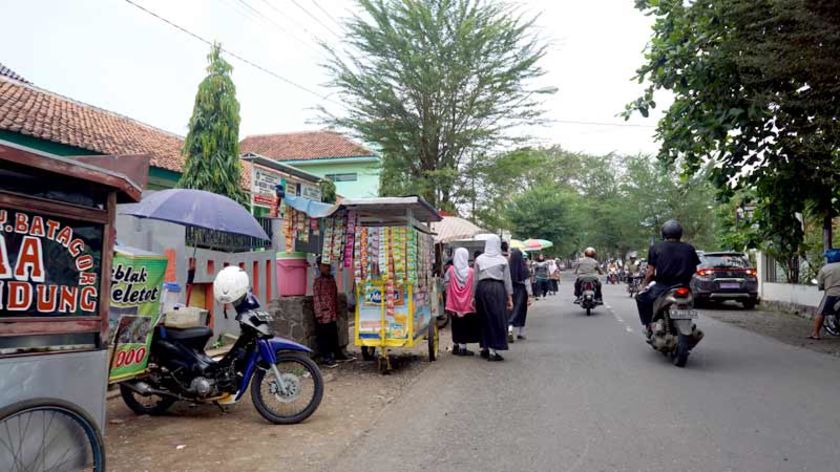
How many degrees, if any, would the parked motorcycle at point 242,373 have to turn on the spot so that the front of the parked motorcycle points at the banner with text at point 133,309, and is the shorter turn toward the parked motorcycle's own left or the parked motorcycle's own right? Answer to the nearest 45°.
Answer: approximately 180°

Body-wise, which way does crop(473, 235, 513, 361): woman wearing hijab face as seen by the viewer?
away from the camera

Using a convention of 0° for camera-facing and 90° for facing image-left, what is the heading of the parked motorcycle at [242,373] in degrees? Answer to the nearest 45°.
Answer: approximately 270°

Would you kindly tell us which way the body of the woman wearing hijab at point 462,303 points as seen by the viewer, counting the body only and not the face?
away from the camera

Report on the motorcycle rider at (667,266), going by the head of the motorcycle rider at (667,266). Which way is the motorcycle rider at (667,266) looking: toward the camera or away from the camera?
away from the camera

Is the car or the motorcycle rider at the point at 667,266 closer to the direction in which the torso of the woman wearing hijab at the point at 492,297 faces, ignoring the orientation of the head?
the car

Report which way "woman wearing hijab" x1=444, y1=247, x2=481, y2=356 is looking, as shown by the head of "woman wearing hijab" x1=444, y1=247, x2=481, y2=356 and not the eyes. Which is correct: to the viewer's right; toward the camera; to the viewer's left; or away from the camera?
away from the camera

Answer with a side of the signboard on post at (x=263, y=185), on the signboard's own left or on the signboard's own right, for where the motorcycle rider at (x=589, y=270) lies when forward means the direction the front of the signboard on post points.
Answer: on the signboard's own left

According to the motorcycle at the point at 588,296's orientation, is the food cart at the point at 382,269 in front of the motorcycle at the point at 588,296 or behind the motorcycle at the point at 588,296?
behind

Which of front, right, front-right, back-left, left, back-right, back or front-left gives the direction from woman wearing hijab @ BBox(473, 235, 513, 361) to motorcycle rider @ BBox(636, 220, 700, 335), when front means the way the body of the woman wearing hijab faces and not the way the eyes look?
right

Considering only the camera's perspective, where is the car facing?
facing away from the viewer

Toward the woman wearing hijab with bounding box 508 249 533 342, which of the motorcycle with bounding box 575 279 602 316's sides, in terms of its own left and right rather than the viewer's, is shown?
back

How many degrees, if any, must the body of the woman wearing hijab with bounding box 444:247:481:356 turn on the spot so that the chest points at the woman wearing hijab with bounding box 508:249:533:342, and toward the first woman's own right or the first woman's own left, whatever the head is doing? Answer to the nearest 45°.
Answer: approximately 45° to the first woman's own right
